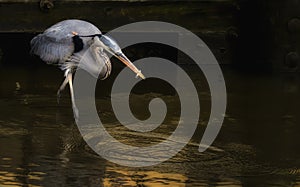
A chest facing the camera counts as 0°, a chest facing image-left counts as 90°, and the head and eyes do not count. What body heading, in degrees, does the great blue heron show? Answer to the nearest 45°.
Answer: approximately 270°
